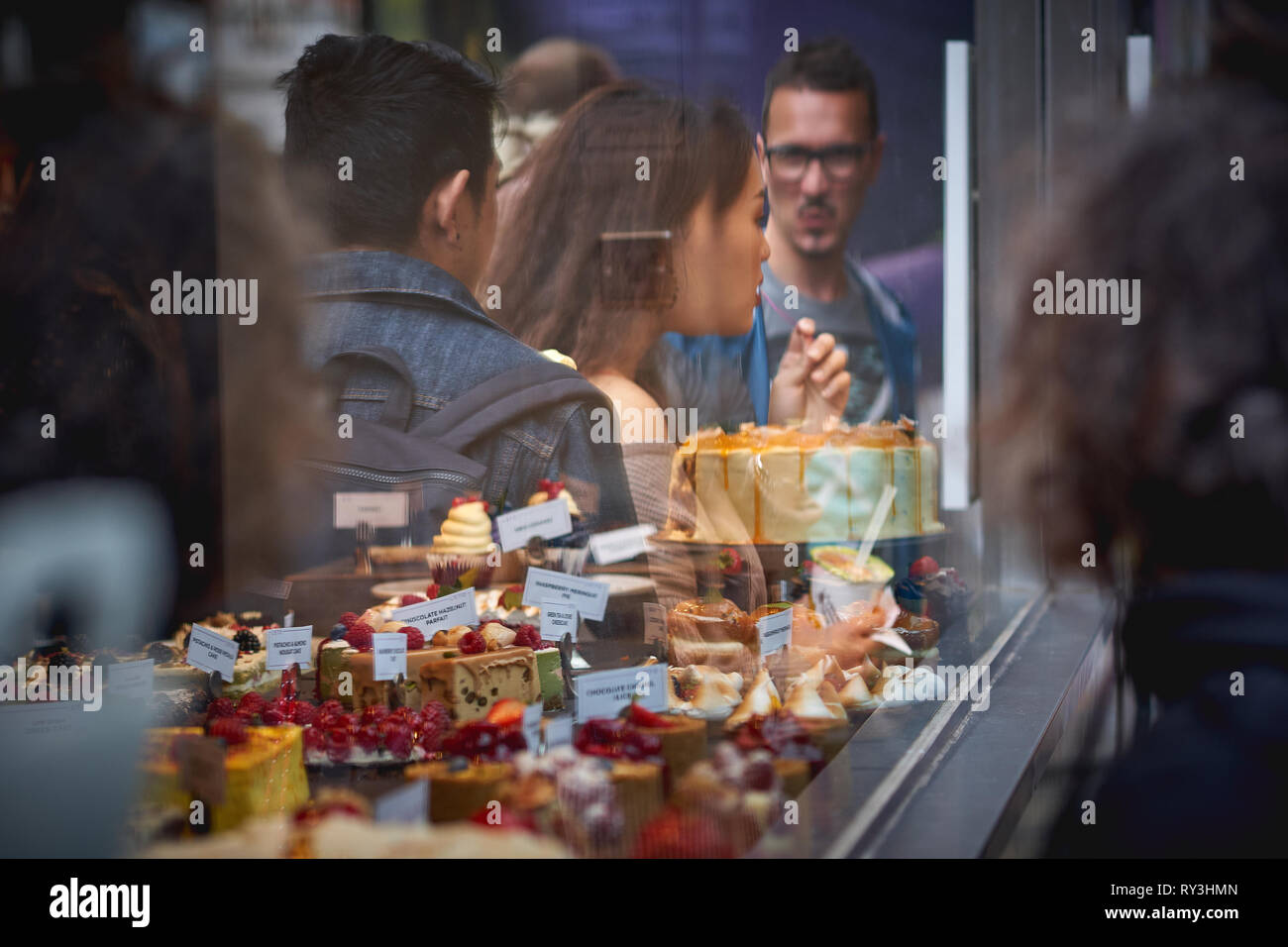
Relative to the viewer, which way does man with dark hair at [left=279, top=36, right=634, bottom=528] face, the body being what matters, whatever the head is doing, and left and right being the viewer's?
facing away from the viewer and to the right of the viewer

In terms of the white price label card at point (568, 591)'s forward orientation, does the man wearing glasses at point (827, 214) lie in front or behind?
behind

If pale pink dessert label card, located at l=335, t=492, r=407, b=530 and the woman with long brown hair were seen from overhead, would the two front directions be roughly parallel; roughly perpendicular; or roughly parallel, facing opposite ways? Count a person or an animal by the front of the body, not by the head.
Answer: roughly perpendicular

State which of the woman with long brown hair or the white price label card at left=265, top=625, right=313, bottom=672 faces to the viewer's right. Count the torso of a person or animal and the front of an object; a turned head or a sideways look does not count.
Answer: the woman with long brown hair

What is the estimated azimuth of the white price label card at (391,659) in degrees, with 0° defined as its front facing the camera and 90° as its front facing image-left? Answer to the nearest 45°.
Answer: approximately 0°

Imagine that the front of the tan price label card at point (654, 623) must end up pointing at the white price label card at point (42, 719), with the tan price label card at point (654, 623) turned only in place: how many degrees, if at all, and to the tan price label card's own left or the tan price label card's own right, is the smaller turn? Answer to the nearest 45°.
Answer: approximately 45° to the tan price label card's own right

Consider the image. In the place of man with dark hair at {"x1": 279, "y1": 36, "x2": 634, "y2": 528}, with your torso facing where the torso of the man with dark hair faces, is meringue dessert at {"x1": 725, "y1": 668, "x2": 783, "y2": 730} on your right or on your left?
on your right

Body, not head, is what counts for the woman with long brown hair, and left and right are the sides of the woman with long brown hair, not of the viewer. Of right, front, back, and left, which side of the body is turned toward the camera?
right

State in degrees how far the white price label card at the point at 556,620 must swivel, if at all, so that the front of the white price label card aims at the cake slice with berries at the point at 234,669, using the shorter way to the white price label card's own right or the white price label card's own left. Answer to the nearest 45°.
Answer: approximately 90° to the white price label card's own right

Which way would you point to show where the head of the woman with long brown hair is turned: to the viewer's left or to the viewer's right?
to the viewer's right

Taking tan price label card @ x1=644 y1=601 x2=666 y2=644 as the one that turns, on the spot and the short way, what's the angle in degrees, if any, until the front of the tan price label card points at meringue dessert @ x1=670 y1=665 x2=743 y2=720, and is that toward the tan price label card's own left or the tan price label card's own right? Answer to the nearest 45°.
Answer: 0° — it already faces it

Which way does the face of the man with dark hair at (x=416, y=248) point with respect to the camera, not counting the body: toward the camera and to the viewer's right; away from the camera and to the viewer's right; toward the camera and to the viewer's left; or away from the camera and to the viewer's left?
away from the camera and to the viewer's right

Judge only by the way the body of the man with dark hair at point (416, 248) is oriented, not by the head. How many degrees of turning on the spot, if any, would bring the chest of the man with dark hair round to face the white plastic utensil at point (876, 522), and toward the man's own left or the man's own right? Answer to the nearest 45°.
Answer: approximately 45° to the man's own right

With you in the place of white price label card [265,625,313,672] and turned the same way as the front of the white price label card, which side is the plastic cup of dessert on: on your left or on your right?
on your left
